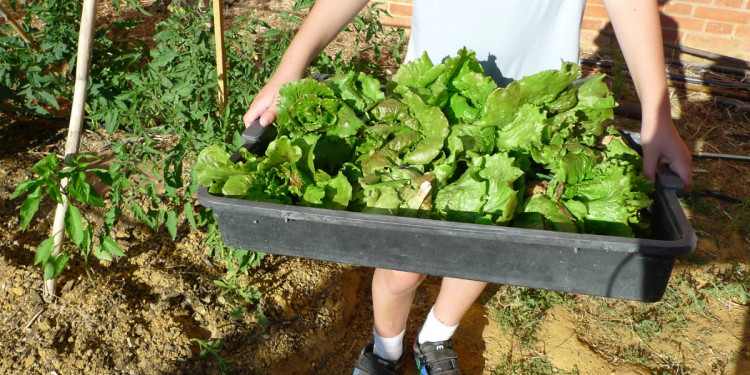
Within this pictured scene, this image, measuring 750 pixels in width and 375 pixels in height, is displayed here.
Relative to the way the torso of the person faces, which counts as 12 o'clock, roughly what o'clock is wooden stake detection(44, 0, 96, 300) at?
The wooden stake is roughly at 3 o'clock from the person.

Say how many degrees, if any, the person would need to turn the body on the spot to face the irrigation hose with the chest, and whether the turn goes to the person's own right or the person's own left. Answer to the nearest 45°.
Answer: approximately 135° to the person's own left

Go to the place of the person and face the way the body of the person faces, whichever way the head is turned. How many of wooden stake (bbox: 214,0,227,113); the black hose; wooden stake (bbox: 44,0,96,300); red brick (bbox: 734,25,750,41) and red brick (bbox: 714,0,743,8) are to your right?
2

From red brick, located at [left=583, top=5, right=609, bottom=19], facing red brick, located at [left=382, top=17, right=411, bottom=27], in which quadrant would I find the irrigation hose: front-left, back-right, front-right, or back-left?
back-left

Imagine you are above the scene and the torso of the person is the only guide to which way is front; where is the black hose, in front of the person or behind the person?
behind

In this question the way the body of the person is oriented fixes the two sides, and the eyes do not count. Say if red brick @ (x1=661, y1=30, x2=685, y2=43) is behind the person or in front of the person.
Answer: behind

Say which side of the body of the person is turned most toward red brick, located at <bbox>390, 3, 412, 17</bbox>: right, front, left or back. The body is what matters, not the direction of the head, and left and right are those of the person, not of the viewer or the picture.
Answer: back

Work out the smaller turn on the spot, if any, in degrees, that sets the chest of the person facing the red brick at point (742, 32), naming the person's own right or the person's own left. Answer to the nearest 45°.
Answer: approximately 135° to the person's own left

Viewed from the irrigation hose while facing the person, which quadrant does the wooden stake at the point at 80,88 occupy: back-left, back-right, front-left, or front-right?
front-right

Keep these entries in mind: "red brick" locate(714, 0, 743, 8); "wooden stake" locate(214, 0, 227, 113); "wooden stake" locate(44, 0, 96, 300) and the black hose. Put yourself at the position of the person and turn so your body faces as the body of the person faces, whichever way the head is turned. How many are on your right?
2

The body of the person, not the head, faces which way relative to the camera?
toward the camera

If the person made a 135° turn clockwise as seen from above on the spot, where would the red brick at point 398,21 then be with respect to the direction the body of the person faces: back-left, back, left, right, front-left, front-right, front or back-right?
front-right

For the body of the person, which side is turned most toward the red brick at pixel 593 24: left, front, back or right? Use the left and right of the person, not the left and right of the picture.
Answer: back

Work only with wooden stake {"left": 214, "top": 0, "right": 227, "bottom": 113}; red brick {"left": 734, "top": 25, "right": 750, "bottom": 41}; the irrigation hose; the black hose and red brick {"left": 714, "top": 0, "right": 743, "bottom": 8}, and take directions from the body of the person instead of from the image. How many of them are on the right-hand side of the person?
1

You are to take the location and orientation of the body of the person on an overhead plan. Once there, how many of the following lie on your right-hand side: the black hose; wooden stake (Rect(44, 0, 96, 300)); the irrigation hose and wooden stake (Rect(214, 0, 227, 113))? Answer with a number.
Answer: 2

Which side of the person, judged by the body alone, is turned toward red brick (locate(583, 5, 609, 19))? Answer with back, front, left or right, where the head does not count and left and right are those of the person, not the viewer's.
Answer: back

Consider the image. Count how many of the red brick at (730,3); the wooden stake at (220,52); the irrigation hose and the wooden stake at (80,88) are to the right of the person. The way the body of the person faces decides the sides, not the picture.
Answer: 2
